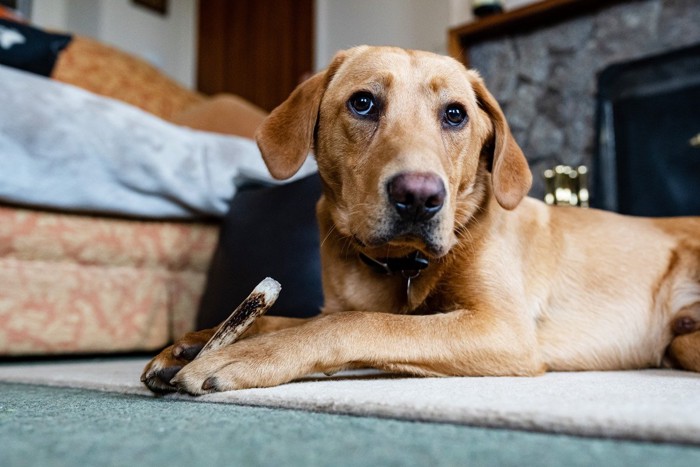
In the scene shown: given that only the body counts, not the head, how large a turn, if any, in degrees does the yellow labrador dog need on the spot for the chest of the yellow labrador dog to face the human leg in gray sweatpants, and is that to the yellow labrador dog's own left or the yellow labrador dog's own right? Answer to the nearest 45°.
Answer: approximately 45° to the yellow labrador dog's own right

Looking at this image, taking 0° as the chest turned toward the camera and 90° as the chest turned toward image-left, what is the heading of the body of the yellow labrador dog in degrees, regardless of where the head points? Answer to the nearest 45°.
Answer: approximately 90°

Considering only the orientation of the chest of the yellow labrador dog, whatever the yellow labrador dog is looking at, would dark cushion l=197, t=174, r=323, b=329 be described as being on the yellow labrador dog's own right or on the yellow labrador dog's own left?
on the yellow labrador dog's own right

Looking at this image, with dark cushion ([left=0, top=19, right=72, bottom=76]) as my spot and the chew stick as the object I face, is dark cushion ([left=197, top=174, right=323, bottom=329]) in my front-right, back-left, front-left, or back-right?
front-left
